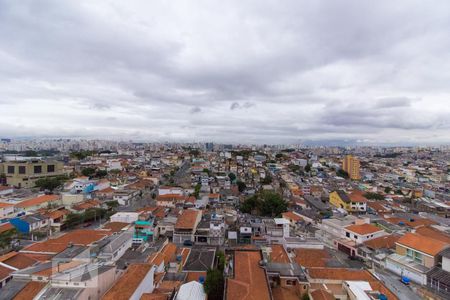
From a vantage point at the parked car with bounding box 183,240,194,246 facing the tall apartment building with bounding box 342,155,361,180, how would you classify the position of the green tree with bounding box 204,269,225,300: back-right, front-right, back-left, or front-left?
back-right

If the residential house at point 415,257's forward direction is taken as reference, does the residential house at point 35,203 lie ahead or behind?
ahead

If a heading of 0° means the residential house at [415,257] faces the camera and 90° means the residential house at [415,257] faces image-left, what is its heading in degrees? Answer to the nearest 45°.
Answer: approximately 45°

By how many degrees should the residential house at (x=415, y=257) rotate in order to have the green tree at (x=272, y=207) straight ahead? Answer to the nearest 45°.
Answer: approximately 90° to its right

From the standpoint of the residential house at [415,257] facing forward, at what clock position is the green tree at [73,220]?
The green tree is roughly at 1 o'clock from the residential house.

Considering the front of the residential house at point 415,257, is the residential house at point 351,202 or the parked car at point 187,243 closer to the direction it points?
the parked car

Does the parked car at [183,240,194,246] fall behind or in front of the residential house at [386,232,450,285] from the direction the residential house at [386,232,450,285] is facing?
in front
